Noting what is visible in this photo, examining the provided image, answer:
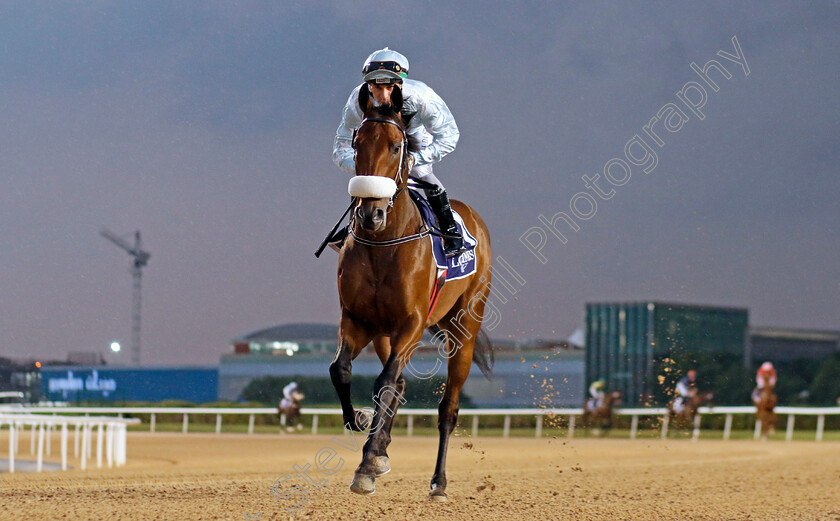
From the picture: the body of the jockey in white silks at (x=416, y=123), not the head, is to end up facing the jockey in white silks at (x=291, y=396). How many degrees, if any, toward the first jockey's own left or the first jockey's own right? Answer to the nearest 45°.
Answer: approximately 180°

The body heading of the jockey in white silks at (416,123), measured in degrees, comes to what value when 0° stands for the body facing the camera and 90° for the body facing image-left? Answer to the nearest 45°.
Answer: approximately 0°

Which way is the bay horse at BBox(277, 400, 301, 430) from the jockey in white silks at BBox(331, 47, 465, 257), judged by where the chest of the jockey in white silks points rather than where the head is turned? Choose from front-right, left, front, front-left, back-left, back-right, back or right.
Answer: back

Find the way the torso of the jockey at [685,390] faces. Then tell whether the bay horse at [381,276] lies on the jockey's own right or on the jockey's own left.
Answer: on the jockey's own right
